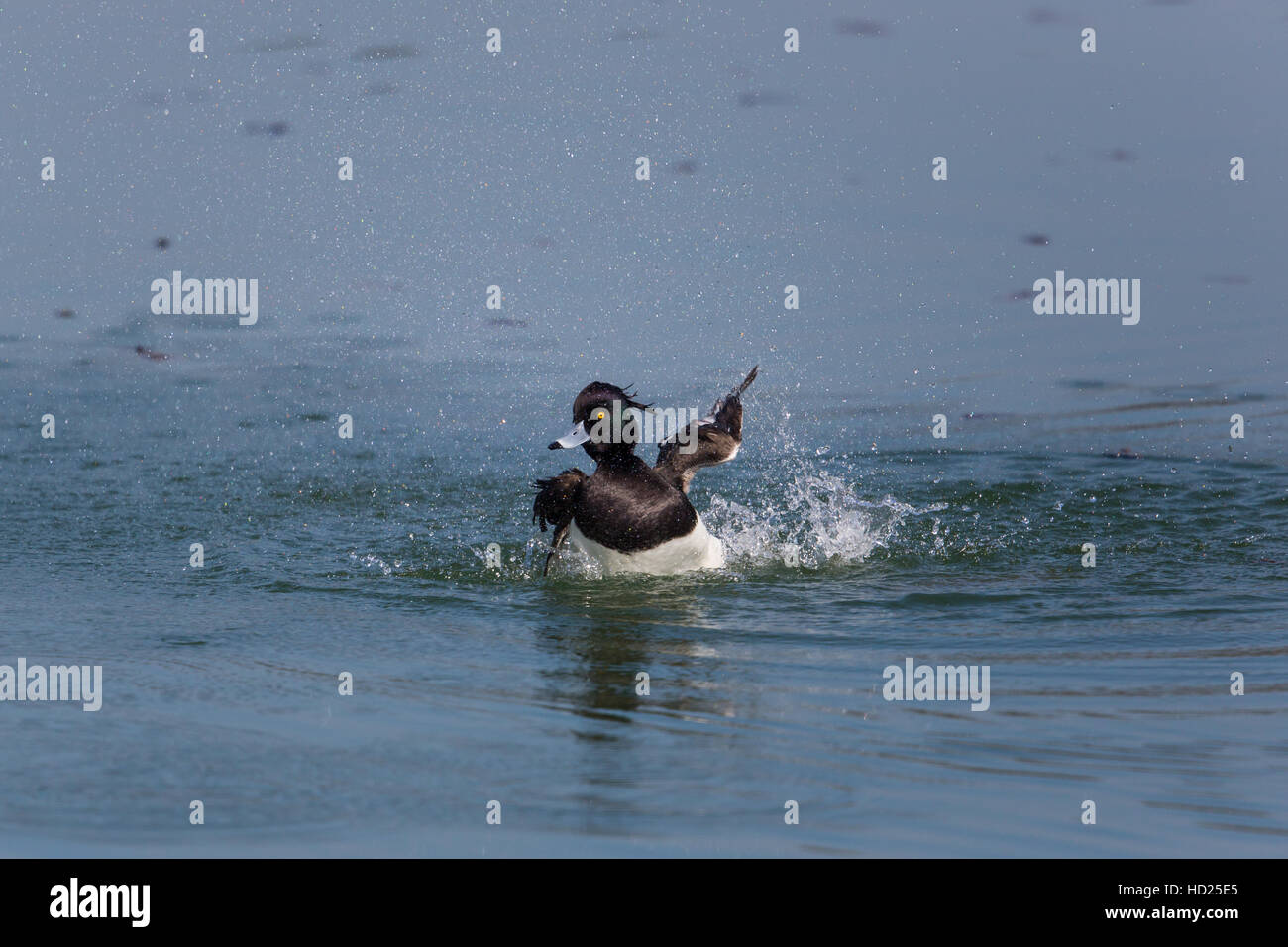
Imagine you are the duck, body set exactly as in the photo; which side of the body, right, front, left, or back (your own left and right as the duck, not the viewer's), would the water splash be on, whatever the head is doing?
back

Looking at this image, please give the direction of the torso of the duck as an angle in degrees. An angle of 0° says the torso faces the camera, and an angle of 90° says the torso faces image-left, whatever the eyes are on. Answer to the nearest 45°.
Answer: approximately 45°
